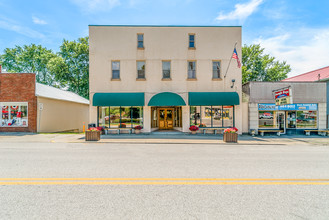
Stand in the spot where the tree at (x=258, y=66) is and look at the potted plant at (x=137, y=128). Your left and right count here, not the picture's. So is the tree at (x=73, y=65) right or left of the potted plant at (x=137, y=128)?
right

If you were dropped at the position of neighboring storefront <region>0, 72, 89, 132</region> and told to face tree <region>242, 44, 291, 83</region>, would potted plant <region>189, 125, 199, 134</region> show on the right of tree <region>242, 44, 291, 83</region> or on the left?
right

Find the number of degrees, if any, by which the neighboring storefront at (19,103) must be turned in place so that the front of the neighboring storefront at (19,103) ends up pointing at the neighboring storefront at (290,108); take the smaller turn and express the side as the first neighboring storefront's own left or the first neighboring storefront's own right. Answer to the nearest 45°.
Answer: approximately 90° to the first neighboring storefront's own left

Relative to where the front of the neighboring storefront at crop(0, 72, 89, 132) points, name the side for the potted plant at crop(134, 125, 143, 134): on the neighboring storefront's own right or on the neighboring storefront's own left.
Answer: on the neighboring storefront's own left

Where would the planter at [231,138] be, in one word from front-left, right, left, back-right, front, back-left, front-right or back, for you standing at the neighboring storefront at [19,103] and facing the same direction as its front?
left

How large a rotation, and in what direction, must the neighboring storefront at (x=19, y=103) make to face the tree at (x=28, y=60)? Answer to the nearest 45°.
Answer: approximately 135° to its right

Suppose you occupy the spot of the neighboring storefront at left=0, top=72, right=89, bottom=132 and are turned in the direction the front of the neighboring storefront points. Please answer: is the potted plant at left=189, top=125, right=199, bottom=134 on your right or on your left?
on your left

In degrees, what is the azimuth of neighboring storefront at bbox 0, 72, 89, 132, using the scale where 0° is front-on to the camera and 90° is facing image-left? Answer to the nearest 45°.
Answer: approximately 45°

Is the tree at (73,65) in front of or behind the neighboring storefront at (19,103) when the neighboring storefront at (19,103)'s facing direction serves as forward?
behind
